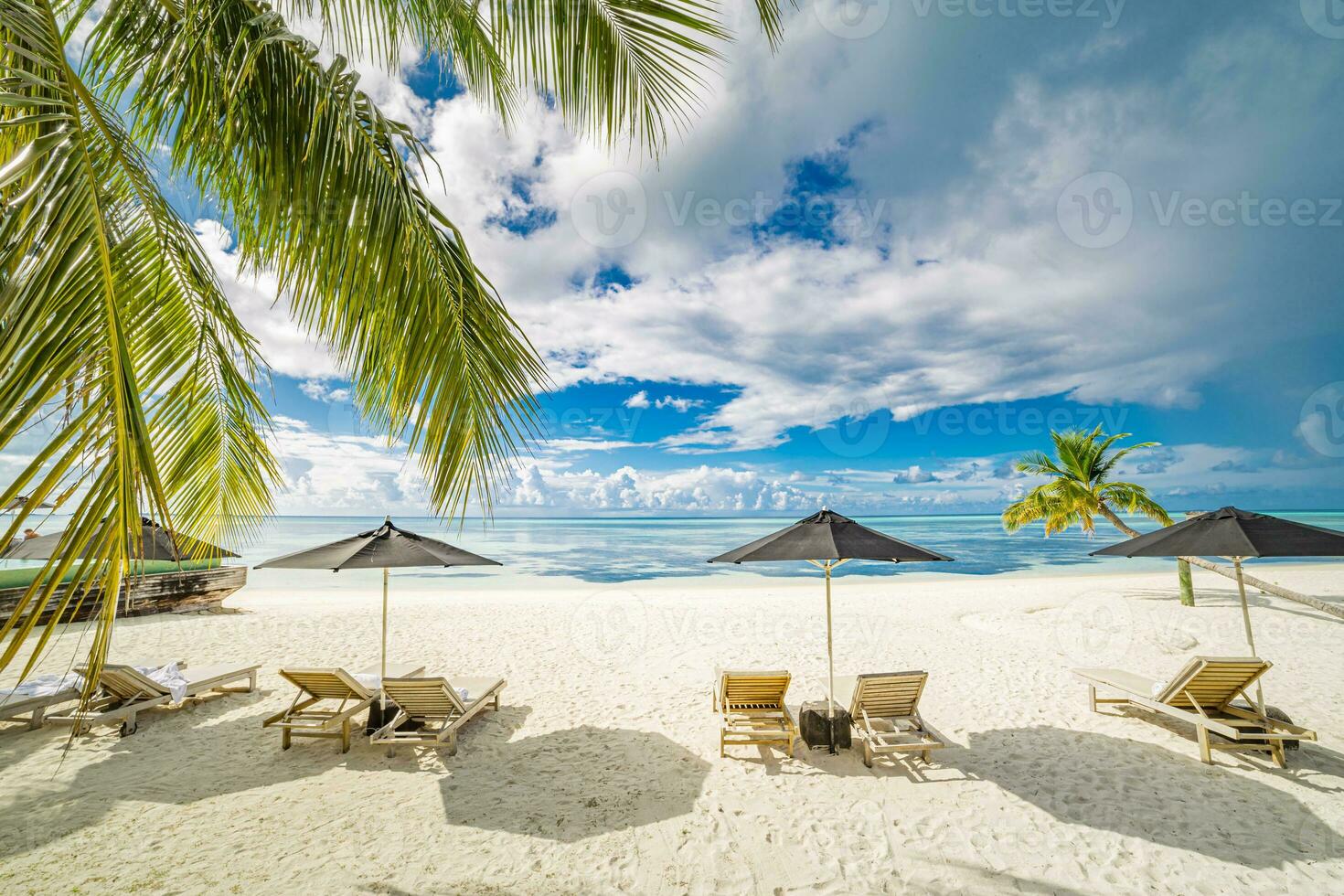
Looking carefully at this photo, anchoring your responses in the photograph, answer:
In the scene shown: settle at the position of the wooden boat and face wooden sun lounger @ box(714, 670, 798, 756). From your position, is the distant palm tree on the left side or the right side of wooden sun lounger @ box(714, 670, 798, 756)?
left

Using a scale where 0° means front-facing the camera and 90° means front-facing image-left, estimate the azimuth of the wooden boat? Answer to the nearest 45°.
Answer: approximately 270°

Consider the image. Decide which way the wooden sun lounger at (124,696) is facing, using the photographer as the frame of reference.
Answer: facing away from the viewer and to the right of the viewer

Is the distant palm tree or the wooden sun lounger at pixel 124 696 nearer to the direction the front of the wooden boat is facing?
the distant palm tree

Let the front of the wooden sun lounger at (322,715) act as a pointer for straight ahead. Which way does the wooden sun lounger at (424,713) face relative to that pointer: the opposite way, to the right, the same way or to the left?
the same way

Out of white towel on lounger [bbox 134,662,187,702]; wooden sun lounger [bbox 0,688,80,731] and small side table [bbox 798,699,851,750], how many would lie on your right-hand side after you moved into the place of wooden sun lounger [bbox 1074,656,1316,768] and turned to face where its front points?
0

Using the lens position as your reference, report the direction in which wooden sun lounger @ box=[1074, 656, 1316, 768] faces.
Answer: facing away from the viewer and to the left of the viewer

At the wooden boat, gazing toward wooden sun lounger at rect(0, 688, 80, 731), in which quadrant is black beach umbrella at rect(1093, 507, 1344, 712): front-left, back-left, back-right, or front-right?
front-left
